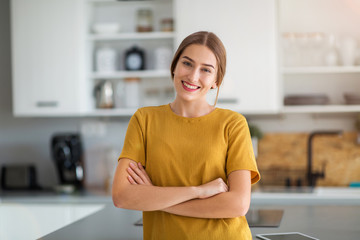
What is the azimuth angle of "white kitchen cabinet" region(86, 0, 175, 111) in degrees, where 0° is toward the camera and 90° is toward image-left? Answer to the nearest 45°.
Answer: approximately 0°

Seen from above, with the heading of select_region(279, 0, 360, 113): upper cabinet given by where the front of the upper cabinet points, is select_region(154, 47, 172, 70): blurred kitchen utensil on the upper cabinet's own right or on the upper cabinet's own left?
on the upper cabinet's own right

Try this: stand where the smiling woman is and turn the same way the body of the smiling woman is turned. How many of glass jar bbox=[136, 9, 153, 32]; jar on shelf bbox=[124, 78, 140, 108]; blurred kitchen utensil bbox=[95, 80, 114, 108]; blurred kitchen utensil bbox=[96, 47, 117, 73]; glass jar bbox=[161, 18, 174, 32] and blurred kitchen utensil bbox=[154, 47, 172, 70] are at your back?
6

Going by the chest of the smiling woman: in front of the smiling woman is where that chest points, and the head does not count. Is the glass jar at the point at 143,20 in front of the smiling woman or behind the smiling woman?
behind

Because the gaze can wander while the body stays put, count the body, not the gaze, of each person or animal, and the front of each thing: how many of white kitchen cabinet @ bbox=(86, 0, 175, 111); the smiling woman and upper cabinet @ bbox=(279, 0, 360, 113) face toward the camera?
3
